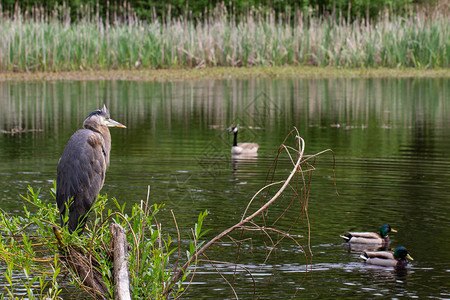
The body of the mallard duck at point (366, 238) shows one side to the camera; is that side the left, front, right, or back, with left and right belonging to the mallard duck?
right

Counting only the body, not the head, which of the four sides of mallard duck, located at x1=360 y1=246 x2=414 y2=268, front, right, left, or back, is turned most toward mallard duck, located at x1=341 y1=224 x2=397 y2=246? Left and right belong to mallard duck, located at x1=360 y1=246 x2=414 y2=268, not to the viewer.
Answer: left

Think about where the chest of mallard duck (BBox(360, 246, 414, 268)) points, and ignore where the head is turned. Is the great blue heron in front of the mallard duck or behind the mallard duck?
behind

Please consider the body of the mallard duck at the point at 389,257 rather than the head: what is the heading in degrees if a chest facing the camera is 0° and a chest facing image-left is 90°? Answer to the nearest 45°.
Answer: approximately 270°

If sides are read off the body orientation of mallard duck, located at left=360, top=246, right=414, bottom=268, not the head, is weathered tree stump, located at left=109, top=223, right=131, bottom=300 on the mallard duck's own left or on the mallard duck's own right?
on the mallard duck's own right

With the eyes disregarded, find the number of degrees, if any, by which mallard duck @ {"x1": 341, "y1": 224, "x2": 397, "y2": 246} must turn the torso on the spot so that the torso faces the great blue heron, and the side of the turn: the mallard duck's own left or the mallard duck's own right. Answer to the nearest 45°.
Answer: approximately 135° to the mallard duck's own right

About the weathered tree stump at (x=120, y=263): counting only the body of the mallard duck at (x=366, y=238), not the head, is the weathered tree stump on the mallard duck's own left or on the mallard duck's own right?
on the mallard duck's own right

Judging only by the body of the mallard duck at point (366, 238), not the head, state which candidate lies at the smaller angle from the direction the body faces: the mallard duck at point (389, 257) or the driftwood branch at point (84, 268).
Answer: the mallard duck

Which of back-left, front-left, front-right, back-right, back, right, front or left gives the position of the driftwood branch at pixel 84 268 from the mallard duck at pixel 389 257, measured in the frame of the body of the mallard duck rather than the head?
back-right

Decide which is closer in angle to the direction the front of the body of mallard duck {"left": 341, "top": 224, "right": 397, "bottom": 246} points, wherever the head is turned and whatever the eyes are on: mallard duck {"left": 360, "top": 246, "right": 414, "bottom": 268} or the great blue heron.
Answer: the mallard duck

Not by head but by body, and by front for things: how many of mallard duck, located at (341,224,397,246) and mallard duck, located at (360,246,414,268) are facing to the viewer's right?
2
